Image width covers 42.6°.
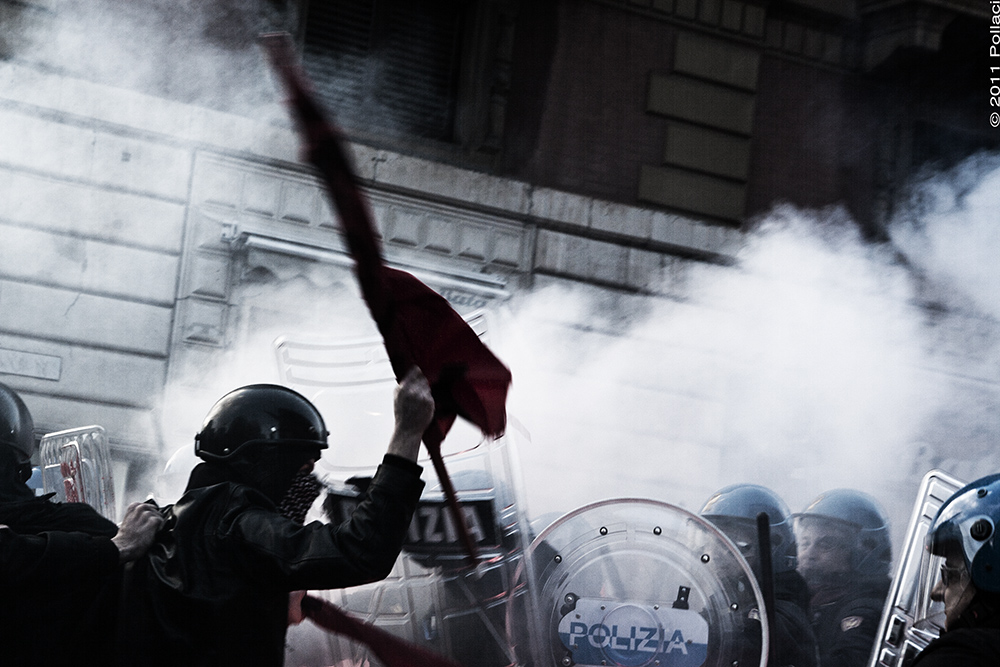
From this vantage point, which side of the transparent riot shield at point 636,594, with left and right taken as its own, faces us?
front

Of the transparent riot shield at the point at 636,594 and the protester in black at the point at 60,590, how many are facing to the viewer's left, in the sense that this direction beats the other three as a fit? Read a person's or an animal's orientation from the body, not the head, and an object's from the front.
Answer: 0

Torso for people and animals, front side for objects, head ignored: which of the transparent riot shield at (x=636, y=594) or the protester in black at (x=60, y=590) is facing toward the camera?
the transparent riot shield

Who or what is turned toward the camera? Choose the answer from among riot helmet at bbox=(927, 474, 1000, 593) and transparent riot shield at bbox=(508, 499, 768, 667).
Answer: the transparent riot shield

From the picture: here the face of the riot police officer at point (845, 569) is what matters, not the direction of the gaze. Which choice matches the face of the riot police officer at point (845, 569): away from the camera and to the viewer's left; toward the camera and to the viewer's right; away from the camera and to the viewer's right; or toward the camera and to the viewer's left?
toward the camera and to the viewer's left

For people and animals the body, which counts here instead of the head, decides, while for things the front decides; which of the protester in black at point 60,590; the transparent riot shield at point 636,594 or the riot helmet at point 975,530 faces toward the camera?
the transparent riot shield

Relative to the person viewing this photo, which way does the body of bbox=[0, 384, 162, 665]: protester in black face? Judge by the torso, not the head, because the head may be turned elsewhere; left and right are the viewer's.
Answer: facing away from the viewer and to the right of the viewer

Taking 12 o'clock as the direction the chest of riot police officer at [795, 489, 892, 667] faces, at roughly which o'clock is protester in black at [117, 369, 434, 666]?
The protester in black is roughly at 11 o'clock from the riot police officer.

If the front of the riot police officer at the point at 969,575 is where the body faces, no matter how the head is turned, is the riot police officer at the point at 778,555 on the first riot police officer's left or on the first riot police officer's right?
on the first riot police officer's right

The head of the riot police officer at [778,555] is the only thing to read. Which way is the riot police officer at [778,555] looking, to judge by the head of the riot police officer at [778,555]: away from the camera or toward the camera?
toward the camera

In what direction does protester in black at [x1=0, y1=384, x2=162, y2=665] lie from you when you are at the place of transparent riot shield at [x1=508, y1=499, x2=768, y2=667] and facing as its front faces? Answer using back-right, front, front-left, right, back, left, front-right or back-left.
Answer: front-right

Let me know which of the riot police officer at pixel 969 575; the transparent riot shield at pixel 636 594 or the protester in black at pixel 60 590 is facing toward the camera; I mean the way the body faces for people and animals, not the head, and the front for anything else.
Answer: the transparent riot shield

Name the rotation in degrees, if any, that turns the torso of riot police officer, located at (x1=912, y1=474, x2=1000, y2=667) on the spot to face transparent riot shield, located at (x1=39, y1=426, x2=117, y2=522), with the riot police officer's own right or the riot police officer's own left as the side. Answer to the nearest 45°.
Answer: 0° — they already face it

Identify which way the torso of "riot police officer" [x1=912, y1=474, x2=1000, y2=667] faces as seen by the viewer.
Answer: to the viewer's left

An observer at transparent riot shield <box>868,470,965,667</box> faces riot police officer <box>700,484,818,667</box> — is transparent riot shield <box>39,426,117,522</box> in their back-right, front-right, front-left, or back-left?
front-left

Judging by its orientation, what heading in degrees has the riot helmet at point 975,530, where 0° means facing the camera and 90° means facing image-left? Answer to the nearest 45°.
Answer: approximately 90°

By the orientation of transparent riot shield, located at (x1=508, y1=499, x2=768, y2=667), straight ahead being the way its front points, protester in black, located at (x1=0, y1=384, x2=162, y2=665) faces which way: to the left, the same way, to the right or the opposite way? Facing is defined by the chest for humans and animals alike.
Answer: the opposite way

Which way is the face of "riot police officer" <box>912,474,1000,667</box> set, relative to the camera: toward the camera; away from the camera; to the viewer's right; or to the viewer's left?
to the viewer's left

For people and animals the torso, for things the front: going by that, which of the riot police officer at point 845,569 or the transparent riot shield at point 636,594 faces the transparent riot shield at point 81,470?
the riot police officer
